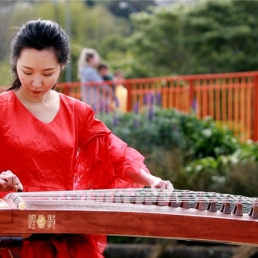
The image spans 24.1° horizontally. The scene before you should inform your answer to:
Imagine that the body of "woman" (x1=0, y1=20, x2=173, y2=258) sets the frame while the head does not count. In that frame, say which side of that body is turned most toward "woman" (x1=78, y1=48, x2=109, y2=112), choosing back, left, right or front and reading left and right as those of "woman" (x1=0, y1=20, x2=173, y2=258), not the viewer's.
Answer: back

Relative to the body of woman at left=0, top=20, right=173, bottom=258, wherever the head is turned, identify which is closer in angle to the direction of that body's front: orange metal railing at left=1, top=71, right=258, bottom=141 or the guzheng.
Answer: the guzheng

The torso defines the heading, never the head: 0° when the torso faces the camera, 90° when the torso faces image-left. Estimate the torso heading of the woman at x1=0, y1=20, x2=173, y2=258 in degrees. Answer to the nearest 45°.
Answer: approximately 0°

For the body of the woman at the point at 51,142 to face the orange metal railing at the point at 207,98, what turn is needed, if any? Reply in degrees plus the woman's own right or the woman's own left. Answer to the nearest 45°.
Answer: approximately 180°

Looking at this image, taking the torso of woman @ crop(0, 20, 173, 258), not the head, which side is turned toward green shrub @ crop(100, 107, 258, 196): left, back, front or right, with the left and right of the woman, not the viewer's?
back
